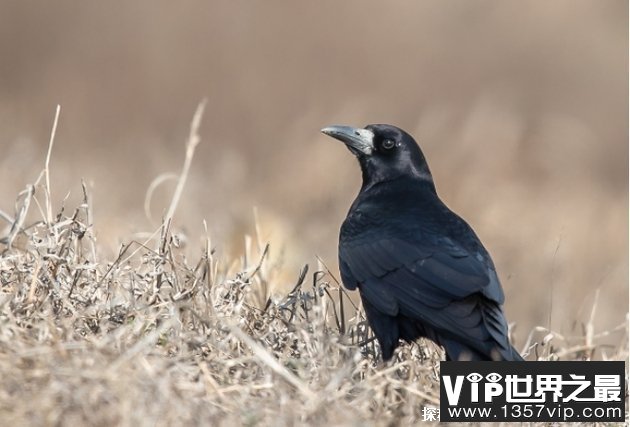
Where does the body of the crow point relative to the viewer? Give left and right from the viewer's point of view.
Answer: facing away from the viewer and to the left of the viewer
